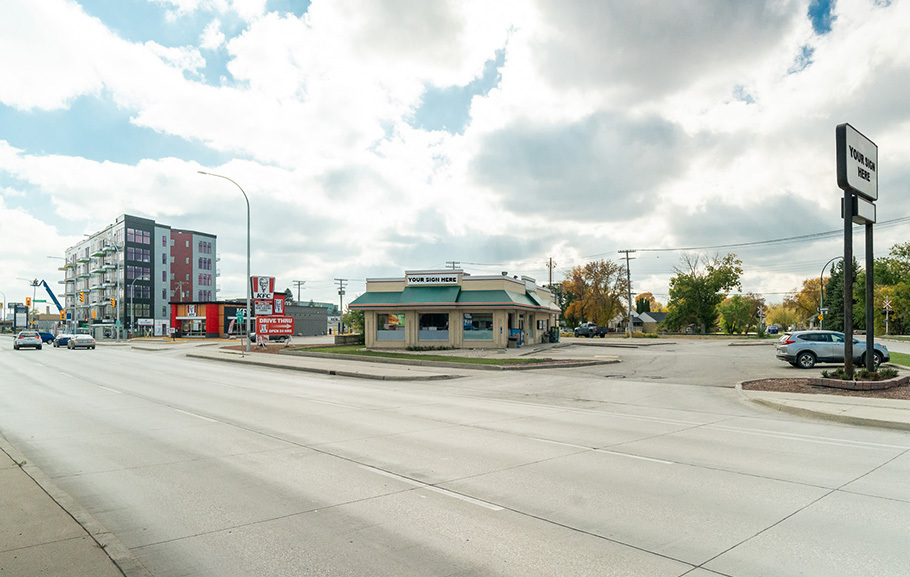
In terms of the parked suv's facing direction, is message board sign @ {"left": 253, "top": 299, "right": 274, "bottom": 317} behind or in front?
behind

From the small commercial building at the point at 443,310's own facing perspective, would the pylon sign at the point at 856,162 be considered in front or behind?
in front

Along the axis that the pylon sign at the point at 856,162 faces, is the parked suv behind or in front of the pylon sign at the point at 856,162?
behind

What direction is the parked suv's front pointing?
to the viewer's right

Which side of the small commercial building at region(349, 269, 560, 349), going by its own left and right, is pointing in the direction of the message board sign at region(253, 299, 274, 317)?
right

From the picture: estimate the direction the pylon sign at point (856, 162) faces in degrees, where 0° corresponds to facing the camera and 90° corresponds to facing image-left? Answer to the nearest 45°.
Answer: approximately 315°

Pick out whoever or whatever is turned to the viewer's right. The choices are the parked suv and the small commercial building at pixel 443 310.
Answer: the parked suv

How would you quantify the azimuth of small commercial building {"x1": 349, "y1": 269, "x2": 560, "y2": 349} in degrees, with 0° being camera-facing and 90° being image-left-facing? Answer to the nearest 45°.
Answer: approximately 0°

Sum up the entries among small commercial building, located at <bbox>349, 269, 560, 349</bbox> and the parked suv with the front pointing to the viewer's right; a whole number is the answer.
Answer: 1

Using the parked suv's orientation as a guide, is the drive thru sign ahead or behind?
behind
